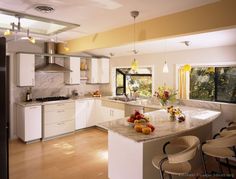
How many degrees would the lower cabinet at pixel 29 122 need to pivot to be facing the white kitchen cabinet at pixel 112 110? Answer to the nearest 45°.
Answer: approximately 45° to its left

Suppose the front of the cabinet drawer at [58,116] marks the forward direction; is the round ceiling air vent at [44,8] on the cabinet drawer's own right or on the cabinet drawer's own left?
on the cabinet drawer's own right

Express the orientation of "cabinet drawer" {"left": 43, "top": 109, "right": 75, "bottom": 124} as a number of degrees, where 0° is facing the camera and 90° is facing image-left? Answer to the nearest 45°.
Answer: approximately 315°

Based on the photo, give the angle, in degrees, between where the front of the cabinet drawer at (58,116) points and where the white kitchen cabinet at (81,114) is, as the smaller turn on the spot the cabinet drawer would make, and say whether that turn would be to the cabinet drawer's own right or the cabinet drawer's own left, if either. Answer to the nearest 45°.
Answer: approximately 90° to the cabinet drawer's own left

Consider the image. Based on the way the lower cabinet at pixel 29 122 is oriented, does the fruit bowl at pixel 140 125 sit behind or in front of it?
in front

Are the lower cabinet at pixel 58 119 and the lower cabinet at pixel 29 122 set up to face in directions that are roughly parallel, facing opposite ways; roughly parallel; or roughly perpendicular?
roughly parallel

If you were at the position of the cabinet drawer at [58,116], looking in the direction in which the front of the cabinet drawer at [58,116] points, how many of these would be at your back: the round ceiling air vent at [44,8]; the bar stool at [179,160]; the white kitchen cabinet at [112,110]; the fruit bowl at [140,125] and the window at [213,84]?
0

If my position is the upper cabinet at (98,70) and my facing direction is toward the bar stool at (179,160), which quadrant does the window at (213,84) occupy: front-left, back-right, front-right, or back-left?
front-left

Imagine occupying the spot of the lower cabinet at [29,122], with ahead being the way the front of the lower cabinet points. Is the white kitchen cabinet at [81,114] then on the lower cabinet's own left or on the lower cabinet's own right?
on the lower cabinet's own left

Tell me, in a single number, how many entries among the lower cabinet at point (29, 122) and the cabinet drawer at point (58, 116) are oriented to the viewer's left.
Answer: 0

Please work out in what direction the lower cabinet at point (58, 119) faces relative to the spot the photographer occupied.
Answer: facing the viewer and to the right of the viewer

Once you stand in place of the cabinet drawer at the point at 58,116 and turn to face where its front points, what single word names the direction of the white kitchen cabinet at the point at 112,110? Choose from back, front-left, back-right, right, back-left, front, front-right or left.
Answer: front-left
